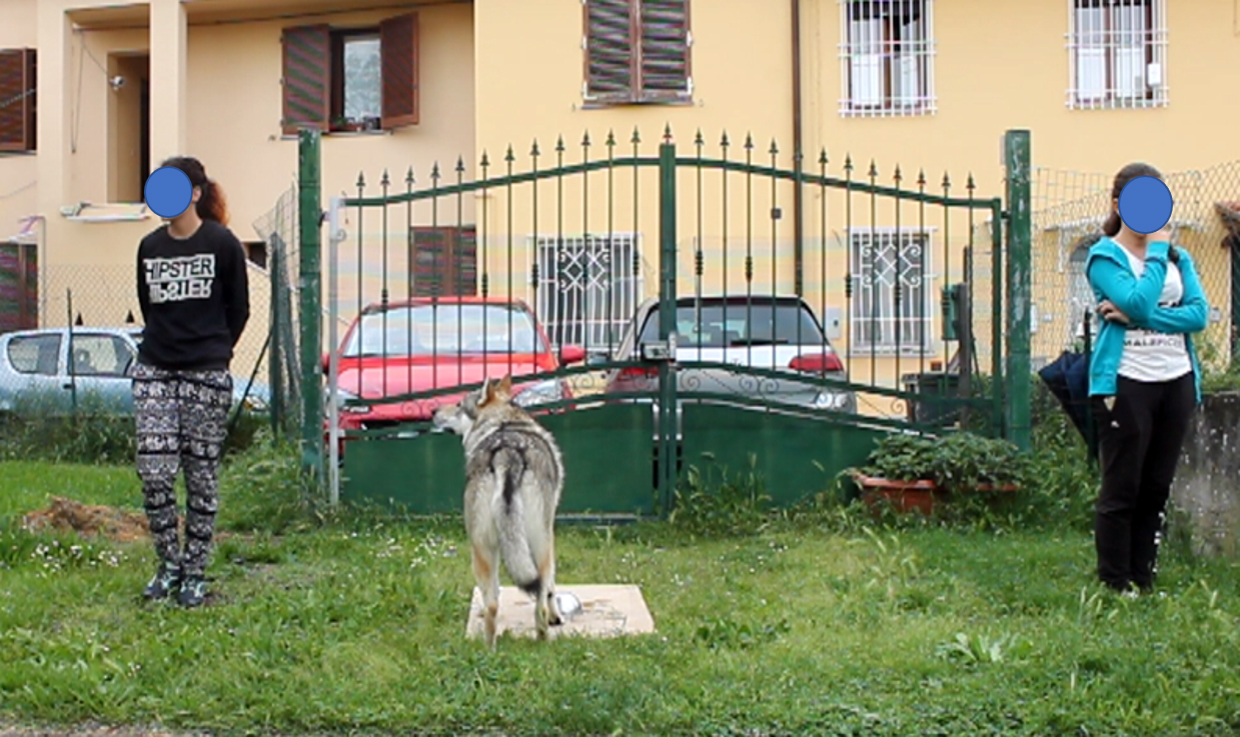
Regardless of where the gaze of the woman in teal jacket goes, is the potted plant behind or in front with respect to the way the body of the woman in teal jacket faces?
behind

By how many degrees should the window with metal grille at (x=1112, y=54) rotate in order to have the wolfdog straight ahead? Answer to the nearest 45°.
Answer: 0° — it already faces it

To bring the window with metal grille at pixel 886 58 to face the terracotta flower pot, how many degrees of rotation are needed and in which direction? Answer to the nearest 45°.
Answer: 0° — it already faces it

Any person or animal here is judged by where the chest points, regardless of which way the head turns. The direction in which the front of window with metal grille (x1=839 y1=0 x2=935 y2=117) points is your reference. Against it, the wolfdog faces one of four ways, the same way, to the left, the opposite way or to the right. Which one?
the opposite way

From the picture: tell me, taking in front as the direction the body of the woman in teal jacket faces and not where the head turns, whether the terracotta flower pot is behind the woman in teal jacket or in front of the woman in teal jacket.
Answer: behind

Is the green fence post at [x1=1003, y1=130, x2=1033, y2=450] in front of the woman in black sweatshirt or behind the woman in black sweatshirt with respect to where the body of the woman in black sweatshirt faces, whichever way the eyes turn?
behind

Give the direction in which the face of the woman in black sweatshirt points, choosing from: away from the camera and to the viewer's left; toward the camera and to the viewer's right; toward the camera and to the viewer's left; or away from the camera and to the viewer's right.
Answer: toward the camera and to the viewer's left

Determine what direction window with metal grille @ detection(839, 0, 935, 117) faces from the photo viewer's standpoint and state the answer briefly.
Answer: facing the viewer

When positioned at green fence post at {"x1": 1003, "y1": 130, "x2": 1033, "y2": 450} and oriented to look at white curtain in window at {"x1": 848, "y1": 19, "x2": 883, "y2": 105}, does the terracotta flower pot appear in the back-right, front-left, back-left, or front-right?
back-left

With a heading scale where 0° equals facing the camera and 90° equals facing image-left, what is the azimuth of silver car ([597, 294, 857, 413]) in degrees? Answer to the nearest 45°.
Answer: approximately 180°

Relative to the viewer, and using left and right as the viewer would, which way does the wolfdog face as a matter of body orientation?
facing away from the viewer

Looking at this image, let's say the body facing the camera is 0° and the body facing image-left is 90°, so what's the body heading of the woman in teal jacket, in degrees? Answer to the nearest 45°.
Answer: approximately 315°

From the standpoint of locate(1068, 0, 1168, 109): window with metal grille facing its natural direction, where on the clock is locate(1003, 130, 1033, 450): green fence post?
The green fence post is roughly at 12 o'clock from the window with metal grille.
